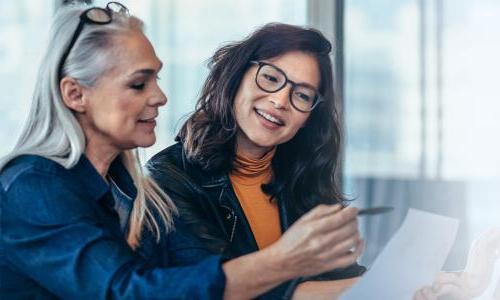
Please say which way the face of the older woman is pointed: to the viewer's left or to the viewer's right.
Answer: to the viewer's right

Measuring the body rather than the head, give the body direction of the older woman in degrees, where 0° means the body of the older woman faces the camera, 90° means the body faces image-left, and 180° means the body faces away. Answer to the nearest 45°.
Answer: approximately 270°
